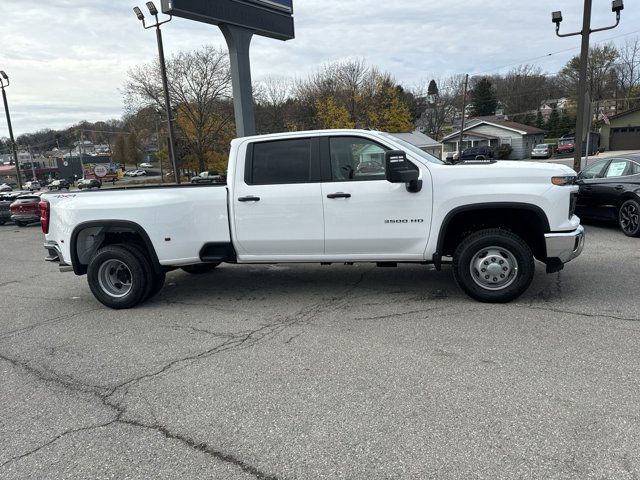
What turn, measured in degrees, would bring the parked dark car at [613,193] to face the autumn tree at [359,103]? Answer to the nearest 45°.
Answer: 0° — it already faces it

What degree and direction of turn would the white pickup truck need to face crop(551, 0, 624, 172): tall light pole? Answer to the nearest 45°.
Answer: approximately 45° to its left

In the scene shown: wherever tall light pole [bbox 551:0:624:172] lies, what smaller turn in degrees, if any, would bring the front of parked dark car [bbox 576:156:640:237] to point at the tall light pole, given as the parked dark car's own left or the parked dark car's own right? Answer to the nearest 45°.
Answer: approximately 45° to the parked dark car's own right

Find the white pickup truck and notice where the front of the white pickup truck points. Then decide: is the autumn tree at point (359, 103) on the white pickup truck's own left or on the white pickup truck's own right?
on the white pickup truck's own left

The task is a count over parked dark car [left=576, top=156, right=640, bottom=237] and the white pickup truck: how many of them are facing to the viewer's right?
1

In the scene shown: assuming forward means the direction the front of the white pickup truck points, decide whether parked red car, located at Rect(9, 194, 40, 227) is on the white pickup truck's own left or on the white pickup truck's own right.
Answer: on the white pickup truck's own left

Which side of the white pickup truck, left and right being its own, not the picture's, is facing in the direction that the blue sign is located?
left

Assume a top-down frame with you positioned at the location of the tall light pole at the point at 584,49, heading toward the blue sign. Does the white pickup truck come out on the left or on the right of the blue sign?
left

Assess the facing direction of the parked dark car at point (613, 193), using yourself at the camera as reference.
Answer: facing away from the viewer and to the left of the viewer

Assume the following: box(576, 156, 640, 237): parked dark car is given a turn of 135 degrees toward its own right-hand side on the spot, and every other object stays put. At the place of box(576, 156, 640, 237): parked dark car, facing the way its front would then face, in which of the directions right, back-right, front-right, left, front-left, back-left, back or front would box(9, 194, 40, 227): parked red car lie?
back

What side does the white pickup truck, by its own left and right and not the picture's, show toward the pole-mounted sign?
left

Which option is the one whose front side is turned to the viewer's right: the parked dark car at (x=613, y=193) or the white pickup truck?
the white pickup truck

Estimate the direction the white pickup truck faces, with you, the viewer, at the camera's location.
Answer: facing to the right of the viewer

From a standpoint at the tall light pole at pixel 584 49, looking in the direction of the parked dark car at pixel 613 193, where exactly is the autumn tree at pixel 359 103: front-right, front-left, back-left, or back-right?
back-right

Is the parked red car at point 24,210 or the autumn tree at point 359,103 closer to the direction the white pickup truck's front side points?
the autumn tree
